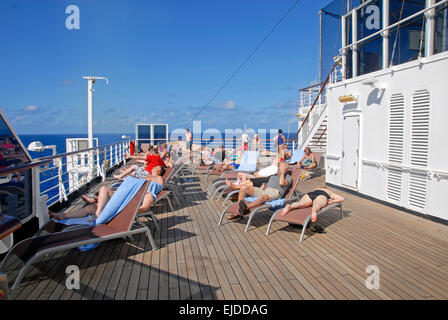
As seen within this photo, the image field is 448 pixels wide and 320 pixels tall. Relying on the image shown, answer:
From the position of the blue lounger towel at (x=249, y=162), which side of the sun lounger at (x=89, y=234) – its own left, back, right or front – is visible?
back

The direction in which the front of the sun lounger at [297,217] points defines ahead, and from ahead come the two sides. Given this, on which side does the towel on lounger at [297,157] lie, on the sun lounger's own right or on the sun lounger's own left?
on the sun lounger's own right

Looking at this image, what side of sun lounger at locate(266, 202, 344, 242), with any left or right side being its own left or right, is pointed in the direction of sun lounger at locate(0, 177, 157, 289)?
front

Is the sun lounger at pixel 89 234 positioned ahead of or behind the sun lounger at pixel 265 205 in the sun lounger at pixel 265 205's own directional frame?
ahead

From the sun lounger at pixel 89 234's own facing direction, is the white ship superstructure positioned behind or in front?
behind

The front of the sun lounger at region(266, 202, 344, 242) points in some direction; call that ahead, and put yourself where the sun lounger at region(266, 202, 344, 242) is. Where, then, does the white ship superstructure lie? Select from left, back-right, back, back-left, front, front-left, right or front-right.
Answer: back

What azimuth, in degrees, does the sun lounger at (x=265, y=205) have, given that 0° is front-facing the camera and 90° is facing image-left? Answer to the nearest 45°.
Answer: approximately 45°

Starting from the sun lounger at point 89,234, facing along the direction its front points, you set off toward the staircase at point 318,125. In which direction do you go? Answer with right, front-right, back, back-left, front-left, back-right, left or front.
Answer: back

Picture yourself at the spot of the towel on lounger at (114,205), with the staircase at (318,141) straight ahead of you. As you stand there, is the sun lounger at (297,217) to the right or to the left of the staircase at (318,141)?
right
